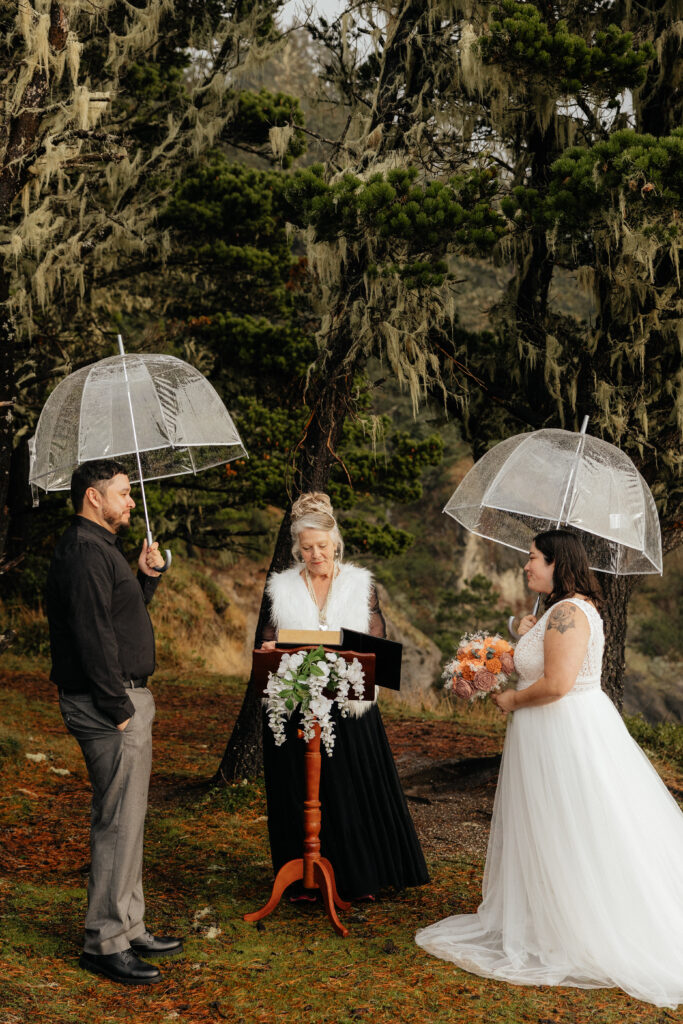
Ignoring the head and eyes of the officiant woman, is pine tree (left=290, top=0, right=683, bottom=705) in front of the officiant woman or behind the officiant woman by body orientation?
behind

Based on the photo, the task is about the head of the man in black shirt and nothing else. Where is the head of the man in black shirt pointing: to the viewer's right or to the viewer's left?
to the viewer's right

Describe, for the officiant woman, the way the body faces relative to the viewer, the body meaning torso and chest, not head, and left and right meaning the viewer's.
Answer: facing the viewer

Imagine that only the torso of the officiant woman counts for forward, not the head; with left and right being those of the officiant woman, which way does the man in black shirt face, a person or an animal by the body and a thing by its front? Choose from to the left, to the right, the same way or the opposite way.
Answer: to the left

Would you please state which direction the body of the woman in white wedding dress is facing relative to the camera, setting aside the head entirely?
to the viewer's left

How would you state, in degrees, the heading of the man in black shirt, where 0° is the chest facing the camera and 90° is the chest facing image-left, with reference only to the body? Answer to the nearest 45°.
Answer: approximately 270°

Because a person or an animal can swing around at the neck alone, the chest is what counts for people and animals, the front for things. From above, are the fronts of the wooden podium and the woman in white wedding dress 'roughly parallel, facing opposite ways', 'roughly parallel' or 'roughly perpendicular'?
roughly perpendicular

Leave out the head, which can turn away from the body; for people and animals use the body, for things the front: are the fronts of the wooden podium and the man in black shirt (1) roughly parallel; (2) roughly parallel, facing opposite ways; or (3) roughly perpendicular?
roughly perpendicular

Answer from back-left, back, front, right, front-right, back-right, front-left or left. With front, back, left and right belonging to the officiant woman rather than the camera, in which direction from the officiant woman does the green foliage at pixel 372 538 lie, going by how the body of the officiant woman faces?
back

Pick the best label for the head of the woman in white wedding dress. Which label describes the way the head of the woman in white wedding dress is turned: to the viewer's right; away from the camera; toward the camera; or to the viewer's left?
to the viewer's left

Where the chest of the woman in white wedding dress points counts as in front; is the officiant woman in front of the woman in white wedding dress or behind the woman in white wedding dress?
in front

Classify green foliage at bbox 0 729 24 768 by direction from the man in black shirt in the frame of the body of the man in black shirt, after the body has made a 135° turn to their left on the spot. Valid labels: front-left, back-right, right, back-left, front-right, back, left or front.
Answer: front-right
